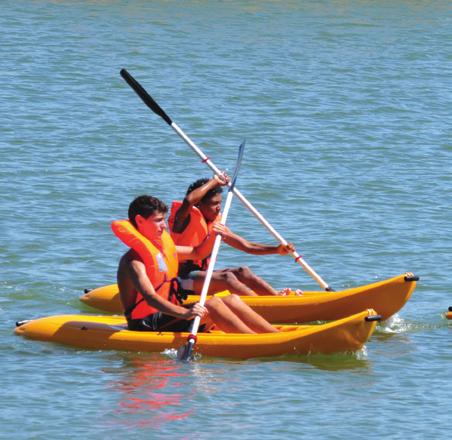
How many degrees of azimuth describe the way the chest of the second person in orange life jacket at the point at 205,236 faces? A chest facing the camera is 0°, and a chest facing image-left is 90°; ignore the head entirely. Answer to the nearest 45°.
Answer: approximately 270°

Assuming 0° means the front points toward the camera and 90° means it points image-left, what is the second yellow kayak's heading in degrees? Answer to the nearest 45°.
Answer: approximately 270°

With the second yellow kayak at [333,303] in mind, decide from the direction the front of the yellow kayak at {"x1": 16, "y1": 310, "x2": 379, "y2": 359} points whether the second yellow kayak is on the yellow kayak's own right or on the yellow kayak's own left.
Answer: on the yellow kayak's own left

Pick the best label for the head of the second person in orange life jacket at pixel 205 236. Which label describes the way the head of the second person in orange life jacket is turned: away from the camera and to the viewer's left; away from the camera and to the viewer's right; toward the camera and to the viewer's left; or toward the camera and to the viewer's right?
toward the camera and to the viewer's right

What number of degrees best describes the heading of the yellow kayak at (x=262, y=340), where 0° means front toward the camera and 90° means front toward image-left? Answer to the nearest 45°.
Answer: approximately 270°
